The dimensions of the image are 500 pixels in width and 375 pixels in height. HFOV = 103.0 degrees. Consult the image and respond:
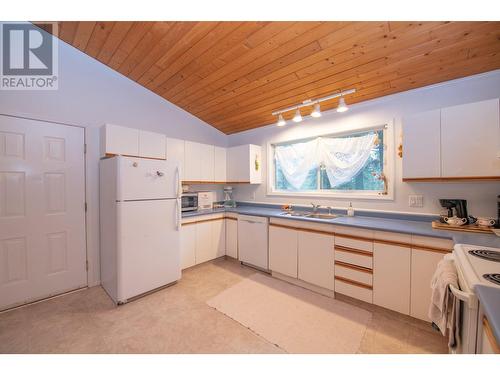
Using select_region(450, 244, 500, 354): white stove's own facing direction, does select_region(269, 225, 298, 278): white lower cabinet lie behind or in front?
in front

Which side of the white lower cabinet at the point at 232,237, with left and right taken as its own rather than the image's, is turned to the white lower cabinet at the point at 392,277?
left

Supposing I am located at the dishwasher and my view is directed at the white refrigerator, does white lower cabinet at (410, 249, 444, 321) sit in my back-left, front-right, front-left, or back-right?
back-left

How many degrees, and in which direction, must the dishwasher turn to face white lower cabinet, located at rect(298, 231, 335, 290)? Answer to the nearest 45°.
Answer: approximately 90° to its left

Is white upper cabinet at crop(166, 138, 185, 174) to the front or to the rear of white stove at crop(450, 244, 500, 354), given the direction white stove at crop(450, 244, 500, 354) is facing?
to the front

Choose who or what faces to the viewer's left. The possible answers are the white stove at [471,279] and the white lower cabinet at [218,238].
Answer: the white stove

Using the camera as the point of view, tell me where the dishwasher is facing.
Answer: facing the viewer and to the left of the viewer

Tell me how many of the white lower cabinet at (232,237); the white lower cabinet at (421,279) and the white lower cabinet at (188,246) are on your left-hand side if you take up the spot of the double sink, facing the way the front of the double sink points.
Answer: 1

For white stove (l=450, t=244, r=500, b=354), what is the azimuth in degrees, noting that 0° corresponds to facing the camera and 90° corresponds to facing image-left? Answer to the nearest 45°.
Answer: approximately 90°

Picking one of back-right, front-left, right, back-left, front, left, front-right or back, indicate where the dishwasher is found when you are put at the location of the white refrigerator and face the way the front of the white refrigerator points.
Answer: front-left

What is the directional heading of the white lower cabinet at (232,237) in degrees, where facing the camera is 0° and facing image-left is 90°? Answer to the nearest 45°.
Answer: approximately 45°
